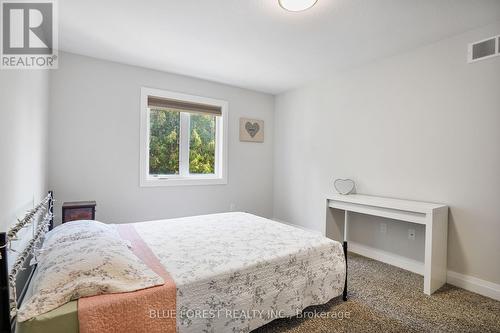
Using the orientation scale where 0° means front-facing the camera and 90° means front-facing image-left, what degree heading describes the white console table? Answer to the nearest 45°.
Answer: approximately 45°

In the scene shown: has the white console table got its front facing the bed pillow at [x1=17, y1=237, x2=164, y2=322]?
yes

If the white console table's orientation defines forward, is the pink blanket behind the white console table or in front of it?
in front

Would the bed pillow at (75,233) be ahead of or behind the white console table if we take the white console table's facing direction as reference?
ahead
